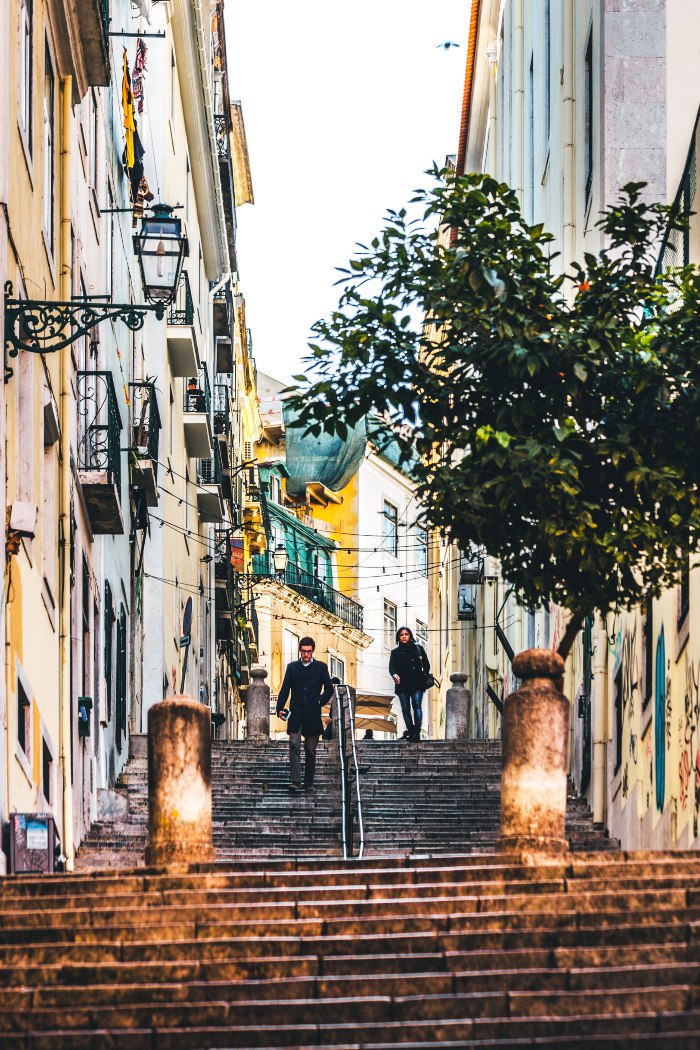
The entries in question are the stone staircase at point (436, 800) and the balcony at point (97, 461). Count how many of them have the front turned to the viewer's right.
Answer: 1

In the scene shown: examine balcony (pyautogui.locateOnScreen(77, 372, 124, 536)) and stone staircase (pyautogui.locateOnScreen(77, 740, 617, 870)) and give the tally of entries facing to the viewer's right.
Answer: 1

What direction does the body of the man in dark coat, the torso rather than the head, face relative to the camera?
toward the camera

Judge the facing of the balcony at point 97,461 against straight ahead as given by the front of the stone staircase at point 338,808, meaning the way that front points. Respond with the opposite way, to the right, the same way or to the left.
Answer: to the left

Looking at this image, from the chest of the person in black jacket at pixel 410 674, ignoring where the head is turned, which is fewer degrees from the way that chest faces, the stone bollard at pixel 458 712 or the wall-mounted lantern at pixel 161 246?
the wall-mounted lantern

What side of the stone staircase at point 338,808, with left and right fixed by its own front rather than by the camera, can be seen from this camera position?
front

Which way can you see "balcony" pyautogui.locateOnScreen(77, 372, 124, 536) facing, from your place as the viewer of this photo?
facing to the right of the viewer

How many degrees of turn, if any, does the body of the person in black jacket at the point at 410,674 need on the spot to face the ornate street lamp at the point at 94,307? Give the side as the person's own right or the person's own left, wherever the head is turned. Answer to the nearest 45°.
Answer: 0° — they already face it

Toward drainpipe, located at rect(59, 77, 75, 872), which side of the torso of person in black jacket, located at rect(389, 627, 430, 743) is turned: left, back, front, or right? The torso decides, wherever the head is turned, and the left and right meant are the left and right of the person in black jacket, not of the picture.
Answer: front

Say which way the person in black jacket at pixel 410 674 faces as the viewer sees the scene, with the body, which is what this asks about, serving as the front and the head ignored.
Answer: toward the camera
